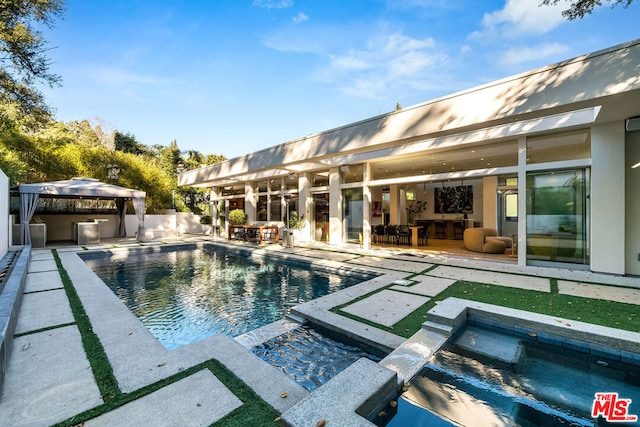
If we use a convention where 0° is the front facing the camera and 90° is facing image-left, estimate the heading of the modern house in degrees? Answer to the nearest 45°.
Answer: approximately 45°

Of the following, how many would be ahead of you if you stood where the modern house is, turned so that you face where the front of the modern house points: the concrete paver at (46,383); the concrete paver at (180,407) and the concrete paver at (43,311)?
3

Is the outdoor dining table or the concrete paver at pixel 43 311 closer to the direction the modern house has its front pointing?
the concrete paver

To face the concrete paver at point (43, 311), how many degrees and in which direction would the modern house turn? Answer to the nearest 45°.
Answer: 0° — it already faces it

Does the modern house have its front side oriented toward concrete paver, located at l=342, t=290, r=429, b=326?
yes

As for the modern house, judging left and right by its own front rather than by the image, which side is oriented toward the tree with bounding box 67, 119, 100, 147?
right
